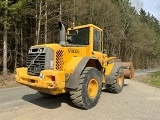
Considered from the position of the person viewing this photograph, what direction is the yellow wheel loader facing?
facing away from the viewer and to the right of the viewer
